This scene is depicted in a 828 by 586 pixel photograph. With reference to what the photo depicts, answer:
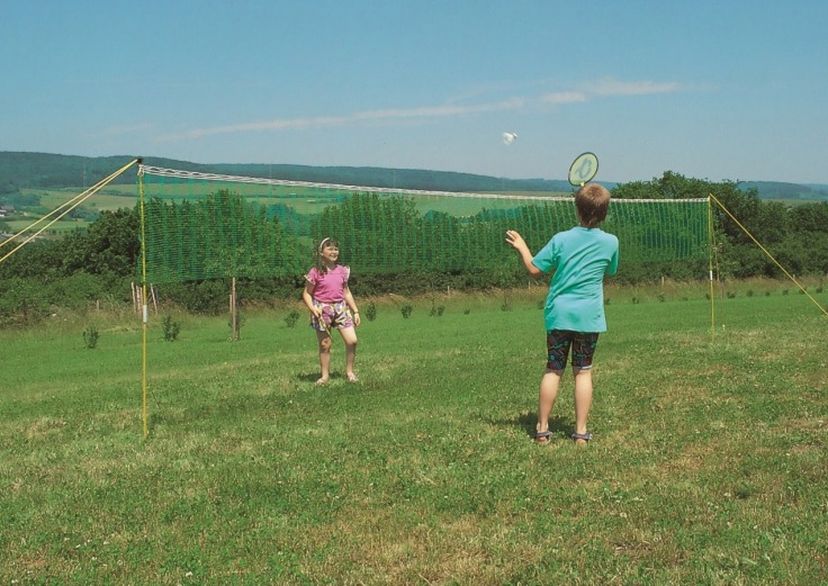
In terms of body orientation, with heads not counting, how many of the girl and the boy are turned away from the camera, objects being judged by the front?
1

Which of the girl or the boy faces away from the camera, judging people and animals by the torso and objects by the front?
the boy

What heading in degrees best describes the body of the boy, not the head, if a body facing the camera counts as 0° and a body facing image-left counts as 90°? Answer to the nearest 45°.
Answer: approximately 180°

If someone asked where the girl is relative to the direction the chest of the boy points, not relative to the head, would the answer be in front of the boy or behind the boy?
in front

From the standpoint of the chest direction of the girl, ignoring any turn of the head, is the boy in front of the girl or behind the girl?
in front

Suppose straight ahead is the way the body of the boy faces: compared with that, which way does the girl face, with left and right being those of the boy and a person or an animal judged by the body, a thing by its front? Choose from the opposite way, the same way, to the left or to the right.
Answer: the opposite way

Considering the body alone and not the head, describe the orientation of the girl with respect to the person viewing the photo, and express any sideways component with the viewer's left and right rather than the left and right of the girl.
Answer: facing the viewer
